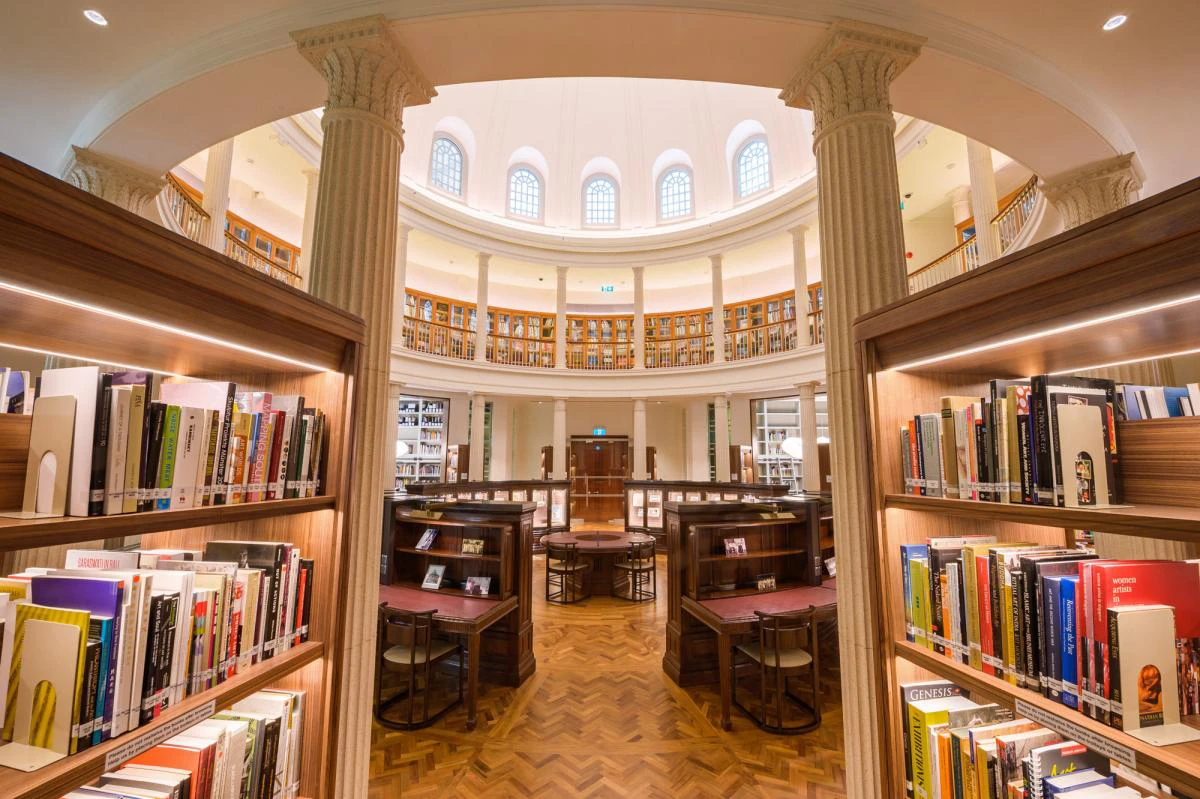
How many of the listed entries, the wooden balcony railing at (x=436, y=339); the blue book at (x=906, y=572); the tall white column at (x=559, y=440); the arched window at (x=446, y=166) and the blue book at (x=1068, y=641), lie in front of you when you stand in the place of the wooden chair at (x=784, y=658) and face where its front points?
3

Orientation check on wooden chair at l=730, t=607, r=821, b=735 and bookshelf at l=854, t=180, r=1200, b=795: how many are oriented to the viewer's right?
0

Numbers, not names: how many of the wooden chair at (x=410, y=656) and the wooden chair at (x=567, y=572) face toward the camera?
0

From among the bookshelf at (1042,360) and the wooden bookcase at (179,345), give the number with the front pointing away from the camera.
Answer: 0

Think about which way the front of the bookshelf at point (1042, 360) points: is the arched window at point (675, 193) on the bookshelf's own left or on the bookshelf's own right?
on the bookshelf's own right

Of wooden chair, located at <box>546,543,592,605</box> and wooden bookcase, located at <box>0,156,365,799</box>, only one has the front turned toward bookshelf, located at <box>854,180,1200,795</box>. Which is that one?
the wooden bookcase

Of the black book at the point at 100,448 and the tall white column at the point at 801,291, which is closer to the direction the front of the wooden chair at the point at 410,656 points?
the tall white column

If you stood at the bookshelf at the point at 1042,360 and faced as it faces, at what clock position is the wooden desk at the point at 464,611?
The wooden desk is roughly at 2 o'clock from the bookshelf.

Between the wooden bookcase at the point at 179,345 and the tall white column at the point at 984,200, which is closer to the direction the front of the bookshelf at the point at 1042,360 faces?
the wooden bookcase

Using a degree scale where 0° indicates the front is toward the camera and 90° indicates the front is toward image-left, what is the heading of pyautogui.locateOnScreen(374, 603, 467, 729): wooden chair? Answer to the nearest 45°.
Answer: approximately 225°

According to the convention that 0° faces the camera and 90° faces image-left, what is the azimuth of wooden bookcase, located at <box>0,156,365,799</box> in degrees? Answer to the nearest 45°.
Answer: approximately 315°

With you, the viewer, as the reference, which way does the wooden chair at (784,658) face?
facing away from the viewer and to the left of the viewer
